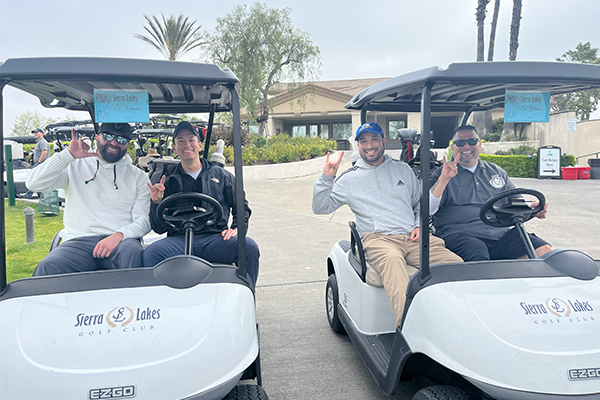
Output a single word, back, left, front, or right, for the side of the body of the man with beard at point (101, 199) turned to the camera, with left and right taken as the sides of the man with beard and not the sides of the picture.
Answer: front

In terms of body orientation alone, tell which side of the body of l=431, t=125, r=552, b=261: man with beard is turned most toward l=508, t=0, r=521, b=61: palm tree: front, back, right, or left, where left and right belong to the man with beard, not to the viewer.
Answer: back

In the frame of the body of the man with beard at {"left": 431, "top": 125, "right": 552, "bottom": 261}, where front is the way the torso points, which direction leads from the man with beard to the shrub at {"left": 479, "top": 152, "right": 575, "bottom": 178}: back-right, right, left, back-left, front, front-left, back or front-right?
back

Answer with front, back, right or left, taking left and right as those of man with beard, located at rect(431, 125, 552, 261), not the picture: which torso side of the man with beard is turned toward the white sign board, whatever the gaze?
back

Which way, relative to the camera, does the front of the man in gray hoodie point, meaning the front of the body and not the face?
toward the camera

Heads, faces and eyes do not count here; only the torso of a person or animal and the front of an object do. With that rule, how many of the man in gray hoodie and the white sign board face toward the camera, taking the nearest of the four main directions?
2

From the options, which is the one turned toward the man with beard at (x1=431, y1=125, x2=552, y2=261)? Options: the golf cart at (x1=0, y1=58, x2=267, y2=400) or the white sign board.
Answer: the white sign board

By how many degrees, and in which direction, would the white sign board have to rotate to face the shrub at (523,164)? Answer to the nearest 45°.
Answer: approximately 135° to its right

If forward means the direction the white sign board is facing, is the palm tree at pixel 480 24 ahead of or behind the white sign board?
behind

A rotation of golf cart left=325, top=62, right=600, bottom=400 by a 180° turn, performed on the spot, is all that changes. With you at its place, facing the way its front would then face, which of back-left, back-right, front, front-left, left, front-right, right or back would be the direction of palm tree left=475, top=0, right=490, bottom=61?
front-right
